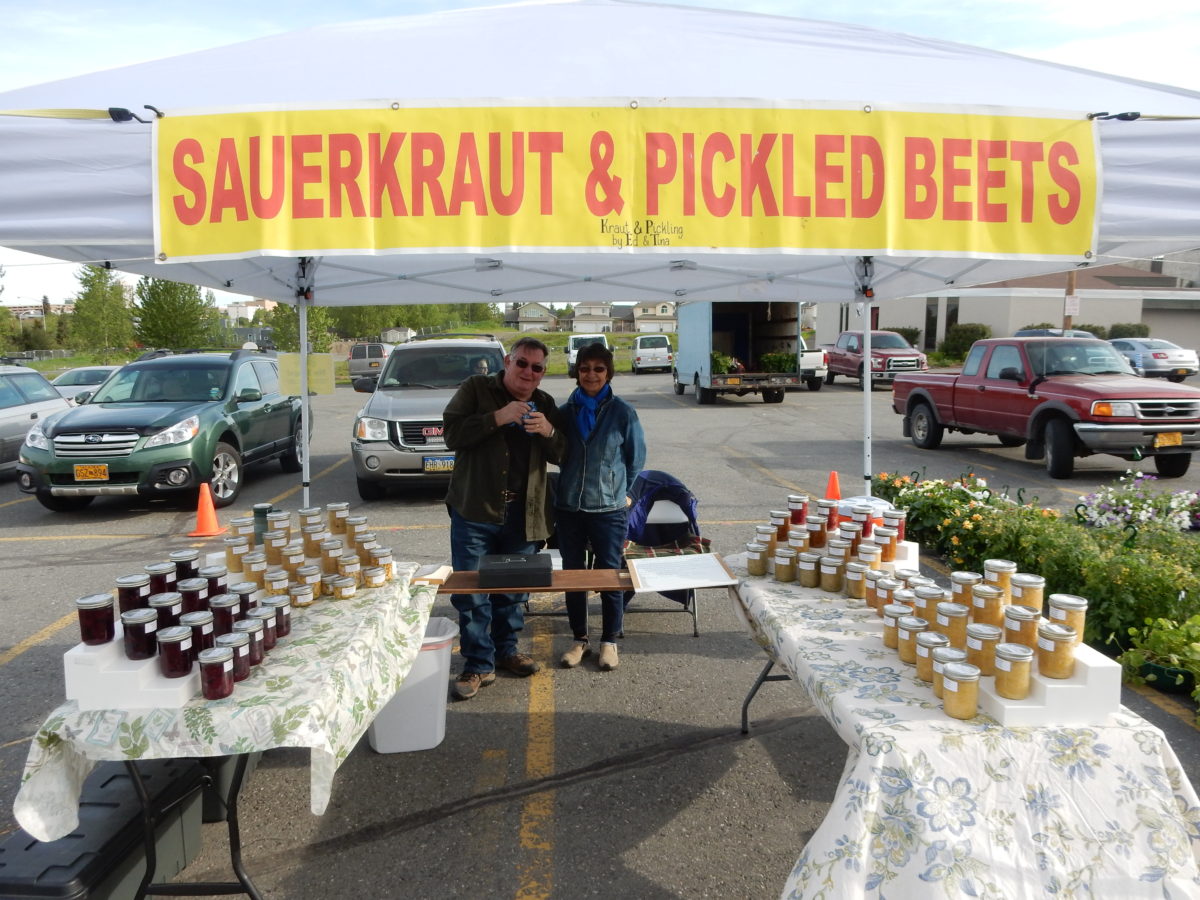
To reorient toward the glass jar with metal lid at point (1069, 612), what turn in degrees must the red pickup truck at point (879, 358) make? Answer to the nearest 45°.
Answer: approximately 45° to its right

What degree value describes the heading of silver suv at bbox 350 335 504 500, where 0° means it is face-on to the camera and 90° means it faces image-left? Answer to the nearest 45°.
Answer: approximately 0°

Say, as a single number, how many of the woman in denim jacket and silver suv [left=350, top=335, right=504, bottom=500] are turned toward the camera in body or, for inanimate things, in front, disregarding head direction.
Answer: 2

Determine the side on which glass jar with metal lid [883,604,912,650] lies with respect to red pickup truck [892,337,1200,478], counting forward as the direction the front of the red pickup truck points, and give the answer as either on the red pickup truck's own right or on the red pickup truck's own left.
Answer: on the red pickup truck's own right

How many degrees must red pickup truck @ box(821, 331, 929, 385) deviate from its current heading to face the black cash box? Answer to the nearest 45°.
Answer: approximately 45° to its right

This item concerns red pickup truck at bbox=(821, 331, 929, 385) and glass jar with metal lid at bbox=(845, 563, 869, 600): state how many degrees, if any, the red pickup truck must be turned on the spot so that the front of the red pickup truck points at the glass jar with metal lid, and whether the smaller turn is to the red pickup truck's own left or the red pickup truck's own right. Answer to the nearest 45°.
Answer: approximately 45° to the red pickup truck's own right

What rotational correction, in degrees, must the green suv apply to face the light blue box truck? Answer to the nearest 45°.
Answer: approximately 180°

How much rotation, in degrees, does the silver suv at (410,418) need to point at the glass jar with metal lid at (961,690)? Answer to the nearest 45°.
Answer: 0° — it already faces it
